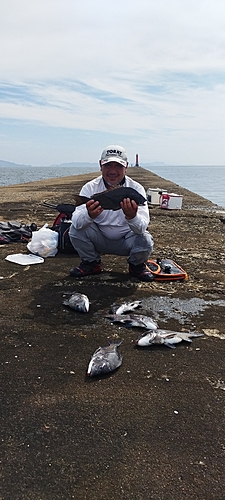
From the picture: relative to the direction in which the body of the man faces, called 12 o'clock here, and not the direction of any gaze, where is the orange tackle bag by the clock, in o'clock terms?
The orange tackle bag is roughly at 9 o'clock from the man.

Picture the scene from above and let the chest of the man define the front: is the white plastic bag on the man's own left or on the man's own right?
on the man's own right

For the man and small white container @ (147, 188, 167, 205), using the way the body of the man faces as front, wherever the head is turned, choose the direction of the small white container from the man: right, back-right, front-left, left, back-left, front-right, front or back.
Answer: back

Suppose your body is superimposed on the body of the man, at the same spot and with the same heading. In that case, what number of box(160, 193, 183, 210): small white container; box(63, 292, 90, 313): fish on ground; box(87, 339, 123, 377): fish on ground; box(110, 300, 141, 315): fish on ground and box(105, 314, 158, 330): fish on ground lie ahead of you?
4

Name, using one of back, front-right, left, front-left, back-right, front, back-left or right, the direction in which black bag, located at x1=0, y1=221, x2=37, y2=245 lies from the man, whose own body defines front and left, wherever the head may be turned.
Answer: back-right

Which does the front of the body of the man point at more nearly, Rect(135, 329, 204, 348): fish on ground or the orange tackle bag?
the fish on ground

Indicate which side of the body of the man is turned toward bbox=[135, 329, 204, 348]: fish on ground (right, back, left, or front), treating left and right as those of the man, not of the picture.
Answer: front

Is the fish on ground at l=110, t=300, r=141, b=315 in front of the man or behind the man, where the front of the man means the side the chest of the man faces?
in front

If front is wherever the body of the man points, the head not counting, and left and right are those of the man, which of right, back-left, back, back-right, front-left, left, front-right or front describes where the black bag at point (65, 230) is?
back-right

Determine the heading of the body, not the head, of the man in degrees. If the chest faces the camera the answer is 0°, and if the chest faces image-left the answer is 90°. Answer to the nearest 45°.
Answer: approximately 0°

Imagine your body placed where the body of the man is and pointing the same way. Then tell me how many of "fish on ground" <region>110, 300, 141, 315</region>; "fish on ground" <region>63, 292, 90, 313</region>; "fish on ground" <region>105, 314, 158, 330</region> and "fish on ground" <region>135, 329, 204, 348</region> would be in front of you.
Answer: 4

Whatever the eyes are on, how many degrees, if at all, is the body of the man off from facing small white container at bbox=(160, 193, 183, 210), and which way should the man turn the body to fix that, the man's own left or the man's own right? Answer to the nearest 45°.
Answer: approximately 180°

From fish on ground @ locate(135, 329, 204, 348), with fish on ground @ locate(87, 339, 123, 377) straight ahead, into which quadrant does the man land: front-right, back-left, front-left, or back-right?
back-right

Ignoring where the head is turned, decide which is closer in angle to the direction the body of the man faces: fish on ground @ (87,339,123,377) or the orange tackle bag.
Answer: the fish on ground

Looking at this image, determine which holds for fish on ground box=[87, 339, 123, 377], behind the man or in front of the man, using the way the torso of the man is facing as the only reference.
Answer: in front
